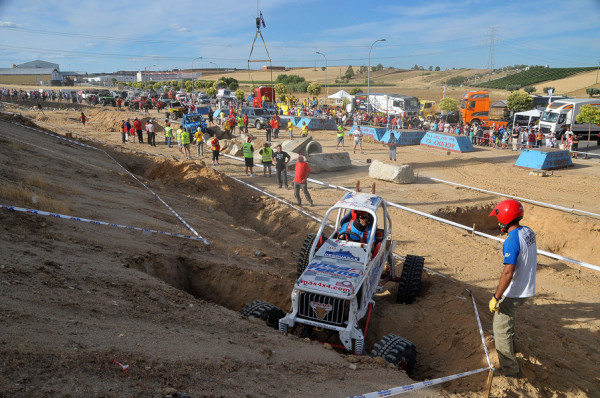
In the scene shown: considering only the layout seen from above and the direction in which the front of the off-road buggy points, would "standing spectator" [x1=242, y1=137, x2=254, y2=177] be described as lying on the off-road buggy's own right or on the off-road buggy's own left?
on the off-road buggy's own right
